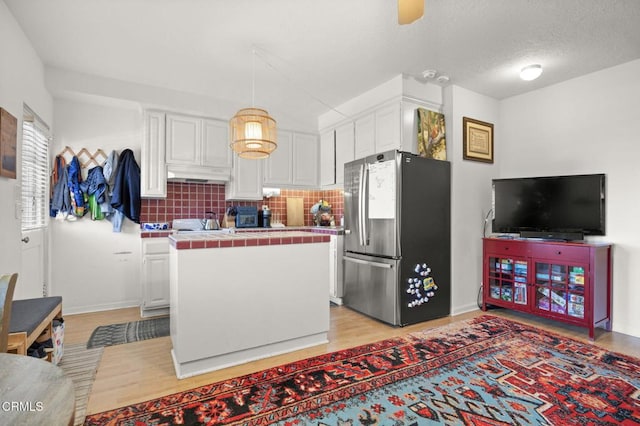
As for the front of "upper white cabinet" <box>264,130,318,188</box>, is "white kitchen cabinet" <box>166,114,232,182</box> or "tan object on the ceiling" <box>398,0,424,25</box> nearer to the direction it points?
the tan object on the ceiling

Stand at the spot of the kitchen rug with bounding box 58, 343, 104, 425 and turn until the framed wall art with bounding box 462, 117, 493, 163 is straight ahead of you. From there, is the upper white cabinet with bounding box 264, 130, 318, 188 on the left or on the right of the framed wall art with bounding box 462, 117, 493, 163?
left
